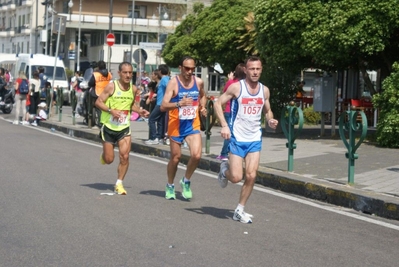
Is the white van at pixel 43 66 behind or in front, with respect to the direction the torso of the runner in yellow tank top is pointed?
behind

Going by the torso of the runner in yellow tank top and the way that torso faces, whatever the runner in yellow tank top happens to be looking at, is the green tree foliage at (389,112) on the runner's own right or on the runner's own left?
on the runner's own left

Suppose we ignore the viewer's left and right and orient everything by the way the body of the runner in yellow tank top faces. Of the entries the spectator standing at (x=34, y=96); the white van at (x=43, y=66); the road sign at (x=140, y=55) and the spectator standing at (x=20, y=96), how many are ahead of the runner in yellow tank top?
0

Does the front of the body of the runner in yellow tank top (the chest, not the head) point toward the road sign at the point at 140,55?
no

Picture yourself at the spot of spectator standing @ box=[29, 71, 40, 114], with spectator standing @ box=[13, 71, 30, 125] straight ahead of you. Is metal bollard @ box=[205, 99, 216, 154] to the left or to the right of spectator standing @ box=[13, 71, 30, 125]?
left

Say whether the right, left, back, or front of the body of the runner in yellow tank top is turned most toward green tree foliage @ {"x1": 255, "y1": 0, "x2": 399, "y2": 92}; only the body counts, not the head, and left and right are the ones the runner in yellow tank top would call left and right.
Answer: left

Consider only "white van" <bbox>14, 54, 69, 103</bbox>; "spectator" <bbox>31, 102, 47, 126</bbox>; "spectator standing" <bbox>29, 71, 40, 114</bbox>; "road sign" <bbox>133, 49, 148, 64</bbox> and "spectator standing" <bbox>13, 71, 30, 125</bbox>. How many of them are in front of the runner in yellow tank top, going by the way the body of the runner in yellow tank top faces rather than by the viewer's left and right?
0

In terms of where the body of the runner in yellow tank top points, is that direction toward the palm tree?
no

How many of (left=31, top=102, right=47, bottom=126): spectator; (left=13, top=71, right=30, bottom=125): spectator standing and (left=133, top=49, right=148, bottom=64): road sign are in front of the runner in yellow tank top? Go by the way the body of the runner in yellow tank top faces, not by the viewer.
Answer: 0
